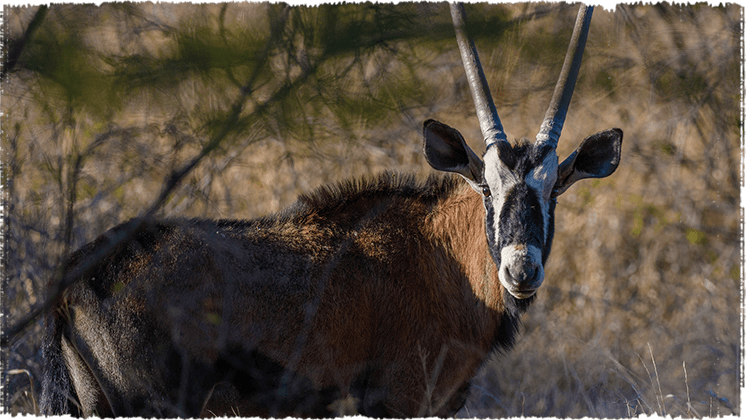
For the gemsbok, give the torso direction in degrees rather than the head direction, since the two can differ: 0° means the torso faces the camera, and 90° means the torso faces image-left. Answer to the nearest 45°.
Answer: approximately 270°
